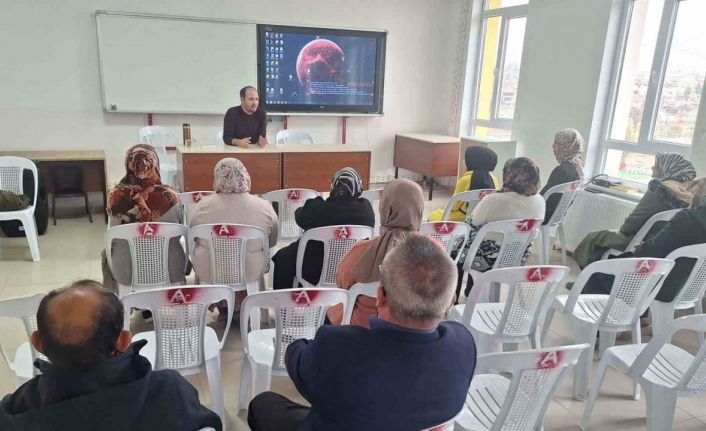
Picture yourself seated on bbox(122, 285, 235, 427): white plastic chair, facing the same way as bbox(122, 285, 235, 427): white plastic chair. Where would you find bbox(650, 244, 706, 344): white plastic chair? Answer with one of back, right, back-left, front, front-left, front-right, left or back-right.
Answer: right

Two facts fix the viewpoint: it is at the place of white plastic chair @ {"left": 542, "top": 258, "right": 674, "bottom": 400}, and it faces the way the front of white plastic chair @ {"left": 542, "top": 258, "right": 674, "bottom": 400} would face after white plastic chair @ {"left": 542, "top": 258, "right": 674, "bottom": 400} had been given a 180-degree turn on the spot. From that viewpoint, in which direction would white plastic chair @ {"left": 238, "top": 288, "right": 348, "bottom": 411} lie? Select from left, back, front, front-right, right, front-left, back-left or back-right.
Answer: right

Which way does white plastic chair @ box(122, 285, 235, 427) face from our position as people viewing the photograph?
facing away from the viewer

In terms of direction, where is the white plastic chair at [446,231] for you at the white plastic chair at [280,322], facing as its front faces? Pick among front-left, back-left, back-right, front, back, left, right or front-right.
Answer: right

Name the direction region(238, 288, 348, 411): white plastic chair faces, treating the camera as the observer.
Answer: facing away from the viewer and to the left of the viewer

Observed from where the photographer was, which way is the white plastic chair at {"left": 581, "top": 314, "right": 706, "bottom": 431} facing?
facing away from the viewer and to the left of the viewer

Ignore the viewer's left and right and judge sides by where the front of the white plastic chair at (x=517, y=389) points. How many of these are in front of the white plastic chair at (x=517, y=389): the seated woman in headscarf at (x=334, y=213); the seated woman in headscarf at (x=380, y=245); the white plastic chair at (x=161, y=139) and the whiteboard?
4

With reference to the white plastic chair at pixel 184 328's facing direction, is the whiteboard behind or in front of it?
in front

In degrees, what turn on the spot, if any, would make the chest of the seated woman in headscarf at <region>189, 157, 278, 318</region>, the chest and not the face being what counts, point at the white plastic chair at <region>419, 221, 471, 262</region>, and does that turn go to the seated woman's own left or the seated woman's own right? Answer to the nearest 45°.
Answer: approximately 90° to the seated woman's own right

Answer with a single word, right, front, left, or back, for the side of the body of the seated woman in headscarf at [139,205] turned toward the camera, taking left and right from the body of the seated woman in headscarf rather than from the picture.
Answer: back

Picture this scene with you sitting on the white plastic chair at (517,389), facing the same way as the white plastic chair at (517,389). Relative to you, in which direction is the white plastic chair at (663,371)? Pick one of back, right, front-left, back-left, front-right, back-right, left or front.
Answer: right

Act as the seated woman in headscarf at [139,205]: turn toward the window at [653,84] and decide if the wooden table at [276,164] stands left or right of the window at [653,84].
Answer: left

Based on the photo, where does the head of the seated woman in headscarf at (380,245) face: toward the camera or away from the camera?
away from the camera

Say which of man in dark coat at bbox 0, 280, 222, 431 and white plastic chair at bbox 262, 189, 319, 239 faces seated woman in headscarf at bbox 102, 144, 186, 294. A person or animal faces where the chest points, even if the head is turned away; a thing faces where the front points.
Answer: the man in dark coat

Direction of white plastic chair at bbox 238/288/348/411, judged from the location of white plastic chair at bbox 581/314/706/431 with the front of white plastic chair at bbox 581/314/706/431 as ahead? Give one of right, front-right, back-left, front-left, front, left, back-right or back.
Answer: left
